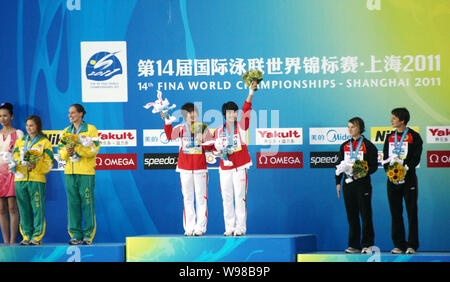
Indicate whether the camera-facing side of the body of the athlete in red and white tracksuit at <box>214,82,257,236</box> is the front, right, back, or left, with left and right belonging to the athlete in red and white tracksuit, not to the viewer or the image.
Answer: front

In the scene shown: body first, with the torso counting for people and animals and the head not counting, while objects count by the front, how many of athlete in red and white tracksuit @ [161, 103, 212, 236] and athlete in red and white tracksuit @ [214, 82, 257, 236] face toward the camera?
2

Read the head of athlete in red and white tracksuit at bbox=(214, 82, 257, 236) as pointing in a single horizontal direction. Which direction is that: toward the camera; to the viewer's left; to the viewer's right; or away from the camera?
toward the camera

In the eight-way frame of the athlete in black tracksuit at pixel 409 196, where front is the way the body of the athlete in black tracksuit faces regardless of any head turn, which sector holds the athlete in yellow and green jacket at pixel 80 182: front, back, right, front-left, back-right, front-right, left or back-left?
front-right

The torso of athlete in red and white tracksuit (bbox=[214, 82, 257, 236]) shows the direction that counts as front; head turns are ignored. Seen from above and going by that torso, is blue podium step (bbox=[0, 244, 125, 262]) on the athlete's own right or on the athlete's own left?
on the athlete's own right

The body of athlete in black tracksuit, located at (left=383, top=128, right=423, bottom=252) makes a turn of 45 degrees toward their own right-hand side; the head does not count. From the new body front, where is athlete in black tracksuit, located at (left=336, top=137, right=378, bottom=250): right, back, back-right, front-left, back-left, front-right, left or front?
front

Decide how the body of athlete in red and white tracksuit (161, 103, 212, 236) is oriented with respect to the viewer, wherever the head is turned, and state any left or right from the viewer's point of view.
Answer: facing the viewer

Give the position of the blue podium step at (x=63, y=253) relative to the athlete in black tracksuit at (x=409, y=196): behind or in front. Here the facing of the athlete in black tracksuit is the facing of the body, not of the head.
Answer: in front

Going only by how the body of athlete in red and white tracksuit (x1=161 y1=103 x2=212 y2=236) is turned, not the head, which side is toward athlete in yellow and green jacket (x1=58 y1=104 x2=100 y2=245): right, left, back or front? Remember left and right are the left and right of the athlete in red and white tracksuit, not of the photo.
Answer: right

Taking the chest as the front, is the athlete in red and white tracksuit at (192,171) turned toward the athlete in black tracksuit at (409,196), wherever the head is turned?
no

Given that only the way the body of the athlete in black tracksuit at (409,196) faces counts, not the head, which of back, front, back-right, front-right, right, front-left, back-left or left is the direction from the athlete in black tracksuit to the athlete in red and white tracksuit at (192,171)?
front-right

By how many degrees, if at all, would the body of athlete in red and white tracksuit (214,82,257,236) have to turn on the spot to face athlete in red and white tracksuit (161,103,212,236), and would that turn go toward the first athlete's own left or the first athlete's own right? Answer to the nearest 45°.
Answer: approximately 90° to the first athlete's own right

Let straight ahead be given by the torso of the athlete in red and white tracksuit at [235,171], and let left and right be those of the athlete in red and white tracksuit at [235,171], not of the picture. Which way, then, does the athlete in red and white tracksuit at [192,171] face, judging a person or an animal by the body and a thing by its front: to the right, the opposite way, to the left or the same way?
the same way

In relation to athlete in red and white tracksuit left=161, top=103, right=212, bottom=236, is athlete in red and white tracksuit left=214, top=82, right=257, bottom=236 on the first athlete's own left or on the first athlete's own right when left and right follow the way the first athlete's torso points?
on the first athlete's own left

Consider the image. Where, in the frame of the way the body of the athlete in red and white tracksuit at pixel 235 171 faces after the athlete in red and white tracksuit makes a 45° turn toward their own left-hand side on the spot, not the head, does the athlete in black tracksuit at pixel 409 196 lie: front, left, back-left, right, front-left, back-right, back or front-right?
front-left

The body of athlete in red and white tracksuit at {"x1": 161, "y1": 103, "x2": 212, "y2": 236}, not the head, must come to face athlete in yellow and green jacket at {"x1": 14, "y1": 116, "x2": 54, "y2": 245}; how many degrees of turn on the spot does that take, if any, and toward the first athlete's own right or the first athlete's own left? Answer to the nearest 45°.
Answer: approximately 90° to the first athlete's own right

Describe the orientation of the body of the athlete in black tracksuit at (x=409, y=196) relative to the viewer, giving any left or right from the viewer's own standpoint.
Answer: facing the viewer and to the left of the viewer
